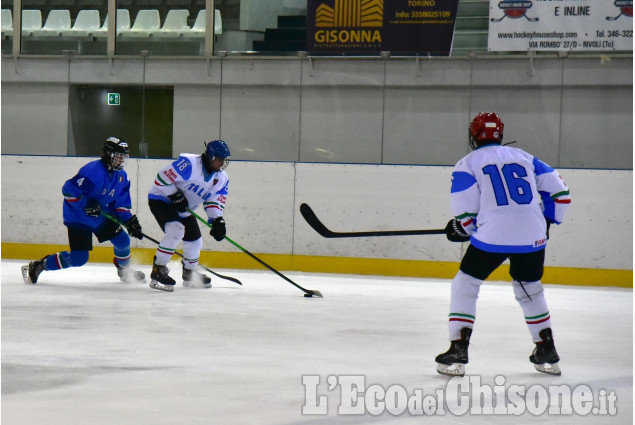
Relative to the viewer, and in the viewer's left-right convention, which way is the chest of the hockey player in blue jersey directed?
facing the viewer and to the right of the viewer

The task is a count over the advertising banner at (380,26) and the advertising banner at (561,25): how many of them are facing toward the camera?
2

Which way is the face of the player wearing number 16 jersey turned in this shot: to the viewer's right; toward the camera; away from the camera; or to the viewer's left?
away from the camera

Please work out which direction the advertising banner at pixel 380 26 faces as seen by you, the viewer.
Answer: facing the viewer

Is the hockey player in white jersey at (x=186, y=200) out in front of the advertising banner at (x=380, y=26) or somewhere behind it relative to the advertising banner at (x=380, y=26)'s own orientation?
in front

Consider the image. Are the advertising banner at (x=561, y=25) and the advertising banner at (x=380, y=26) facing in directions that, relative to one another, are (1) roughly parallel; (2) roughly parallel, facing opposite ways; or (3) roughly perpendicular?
roughly parallel

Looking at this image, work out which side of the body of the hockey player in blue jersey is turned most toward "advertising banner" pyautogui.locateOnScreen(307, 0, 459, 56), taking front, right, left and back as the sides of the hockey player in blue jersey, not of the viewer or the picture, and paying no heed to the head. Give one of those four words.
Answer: left

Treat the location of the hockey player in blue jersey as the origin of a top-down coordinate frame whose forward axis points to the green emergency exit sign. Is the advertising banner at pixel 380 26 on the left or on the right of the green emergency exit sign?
right

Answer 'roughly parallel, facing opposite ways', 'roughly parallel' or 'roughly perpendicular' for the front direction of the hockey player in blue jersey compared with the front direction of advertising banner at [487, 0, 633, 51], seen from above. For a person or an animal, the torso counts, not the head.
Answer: roughly perpendicular

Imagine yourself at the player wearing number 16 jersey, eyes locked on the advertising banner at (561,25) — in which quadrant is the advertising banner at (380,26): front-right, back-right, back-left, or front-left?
front-left

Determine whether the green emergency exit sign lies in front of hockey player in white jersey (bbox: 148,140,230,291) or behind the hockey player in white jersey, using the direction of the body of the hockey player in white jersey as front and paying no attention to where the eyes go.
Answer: behind

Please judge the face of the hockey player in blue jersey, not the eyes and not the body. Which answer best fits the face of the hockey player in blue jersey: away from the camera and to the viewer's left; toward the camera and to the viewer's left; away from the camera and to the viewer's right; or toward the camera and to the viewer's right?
toward the camera and to the viewer's right

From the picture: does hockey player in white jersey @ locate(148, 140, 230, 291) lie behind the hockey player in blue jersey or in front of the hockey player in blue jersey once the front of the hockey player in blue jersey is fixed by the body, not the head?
in front

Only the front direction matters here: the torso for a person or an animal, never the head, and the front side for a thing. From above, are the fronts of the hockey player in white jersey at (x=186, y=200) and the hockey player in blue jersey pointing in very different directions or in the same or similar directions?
same or similar directions

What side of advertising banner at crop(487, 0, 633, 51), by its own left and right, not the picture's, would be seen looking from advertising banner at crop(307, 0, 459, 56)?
right

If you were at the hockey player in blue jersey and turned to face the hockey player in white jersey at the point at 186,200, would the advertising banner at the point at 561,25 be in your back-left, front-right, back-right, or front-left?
front-left

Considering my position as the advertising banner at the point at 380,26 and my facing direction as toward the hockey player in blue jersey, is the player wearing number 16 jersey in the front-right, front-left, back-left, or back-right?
front-left

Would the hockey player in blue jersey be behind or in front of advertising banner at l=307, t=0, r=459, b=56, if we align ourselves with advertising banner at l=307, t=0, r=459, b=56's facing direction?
in front

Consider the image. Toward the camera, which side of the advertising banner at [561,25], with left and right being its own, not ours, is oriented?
front
